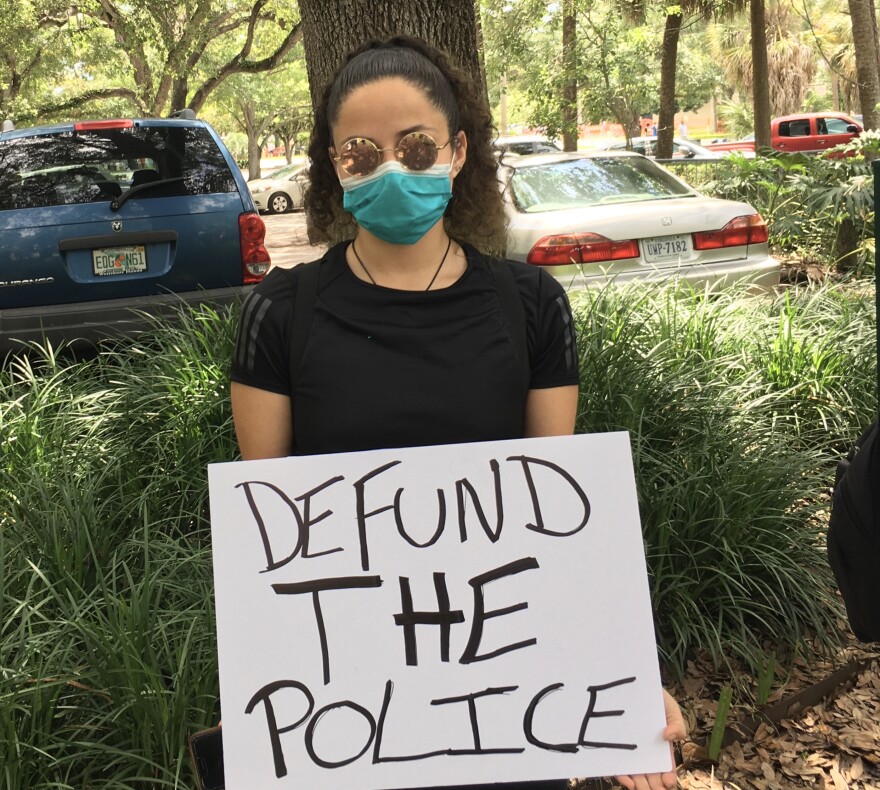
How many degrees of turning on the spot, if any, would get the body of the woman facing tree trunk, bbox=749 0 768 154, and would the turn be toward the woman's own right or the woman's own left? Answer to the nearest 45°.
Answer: approximately 180°

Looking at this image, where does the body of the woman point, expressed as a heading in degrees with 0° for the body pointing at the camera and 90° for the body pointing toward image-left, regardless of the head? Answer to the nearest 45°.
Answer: approximately 0°

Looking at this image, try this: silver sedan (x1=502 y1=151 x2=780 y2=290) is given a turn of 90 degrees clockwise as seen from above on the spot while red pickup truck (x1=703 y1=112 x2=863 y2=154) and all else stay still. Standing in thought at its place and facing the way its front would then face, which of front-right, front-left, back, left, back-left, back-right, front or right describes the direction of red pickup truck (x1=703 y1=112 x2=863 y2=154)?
front-left

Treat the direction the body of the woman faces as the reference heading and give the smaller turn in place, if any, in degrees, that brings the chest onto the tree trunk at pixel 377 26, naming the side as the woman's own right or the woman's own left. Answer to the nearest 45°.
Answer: approximately 180°

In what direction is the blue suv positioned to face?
away from the camera

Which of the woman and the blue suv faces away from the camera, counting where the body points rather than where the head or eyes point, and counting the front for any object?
the blue suv

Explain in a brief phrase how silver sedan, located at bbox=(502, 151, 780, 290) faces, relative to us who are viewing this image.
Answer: facing away from the viewer and to the left of the viewer

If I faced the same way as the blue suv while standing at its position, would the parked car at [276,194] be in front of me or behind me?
in front

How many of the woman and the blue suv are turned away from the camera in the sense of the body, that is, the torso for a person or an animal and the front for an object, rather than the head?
1
